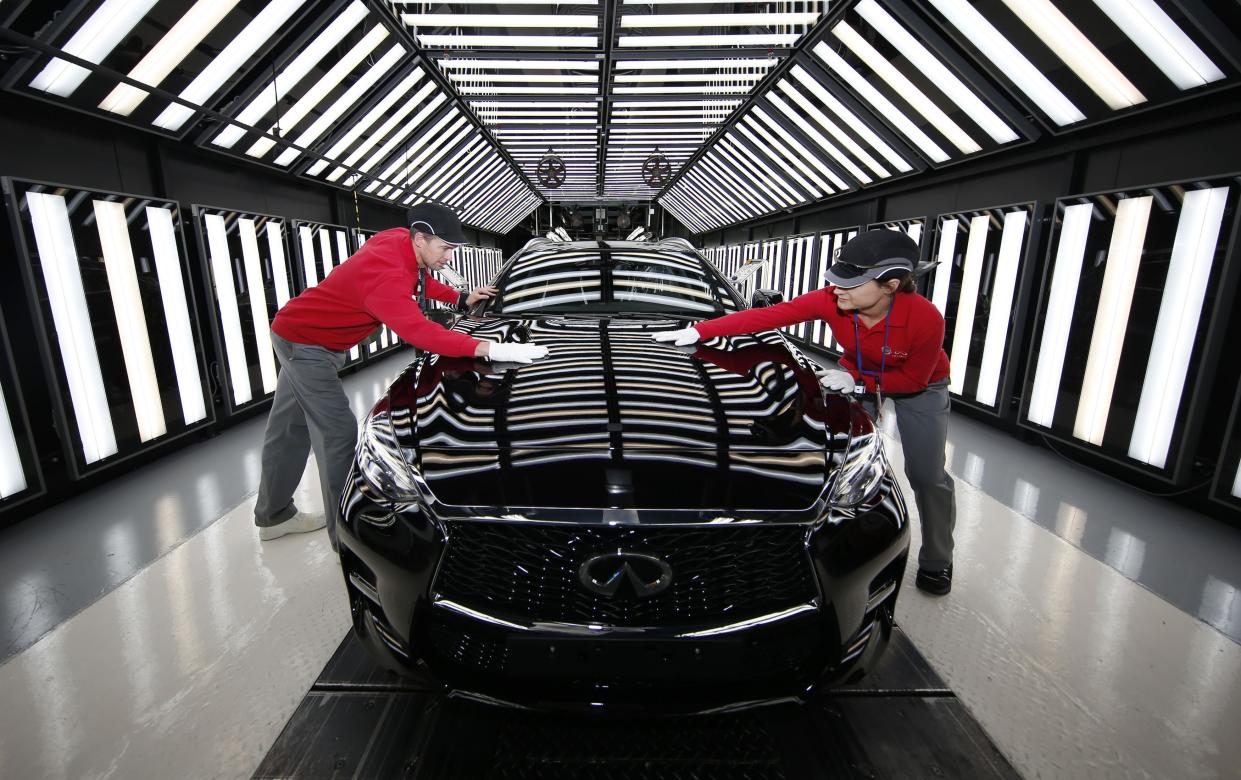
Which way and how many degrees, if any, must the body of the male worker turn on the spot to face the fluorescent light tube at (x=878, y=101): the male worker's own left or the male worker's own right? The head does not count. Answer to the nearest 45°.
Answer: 0° — they already face it

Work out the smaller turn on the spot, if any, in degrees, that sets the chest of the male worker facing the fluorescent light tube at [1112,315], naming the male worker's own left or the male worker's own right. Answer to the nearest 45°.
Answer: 0° — they already face it

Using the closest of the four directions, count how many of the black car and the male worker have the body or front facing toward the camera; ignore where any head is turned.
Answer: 1

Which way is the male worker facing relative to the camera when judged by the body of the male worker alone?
to the viewer's right

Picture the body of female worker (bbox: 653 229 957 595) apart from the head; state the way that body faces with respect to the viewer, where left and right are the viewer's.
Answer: facing the viewer and to the left of the viewer

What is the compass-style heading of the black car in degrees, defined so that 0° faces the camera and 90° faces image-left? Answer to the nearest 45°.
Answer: approximately 0°

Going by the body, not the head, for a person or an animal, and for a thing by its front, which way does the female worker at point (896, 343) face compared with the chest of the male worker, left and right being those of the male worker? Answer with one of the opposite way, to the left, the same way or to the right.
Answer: the opposite way

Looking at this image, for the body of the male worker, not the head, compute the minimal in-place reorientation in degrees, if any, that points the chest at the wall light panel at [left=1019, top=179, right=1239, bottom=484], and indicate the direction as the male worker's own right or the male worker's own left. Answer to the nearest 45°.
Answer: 0° — they already face it

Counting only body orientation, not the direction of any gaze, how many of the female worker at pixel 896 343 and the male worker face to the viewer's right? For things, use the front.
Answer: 1

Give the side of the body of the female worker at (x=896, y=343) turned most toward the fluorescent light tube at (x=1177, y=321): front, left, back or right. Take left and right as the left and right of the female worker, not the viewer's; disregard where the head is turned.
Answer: back

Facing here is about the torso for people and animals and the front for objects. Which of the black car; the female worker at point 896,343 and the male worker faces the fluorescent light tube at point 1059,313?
the male worker
